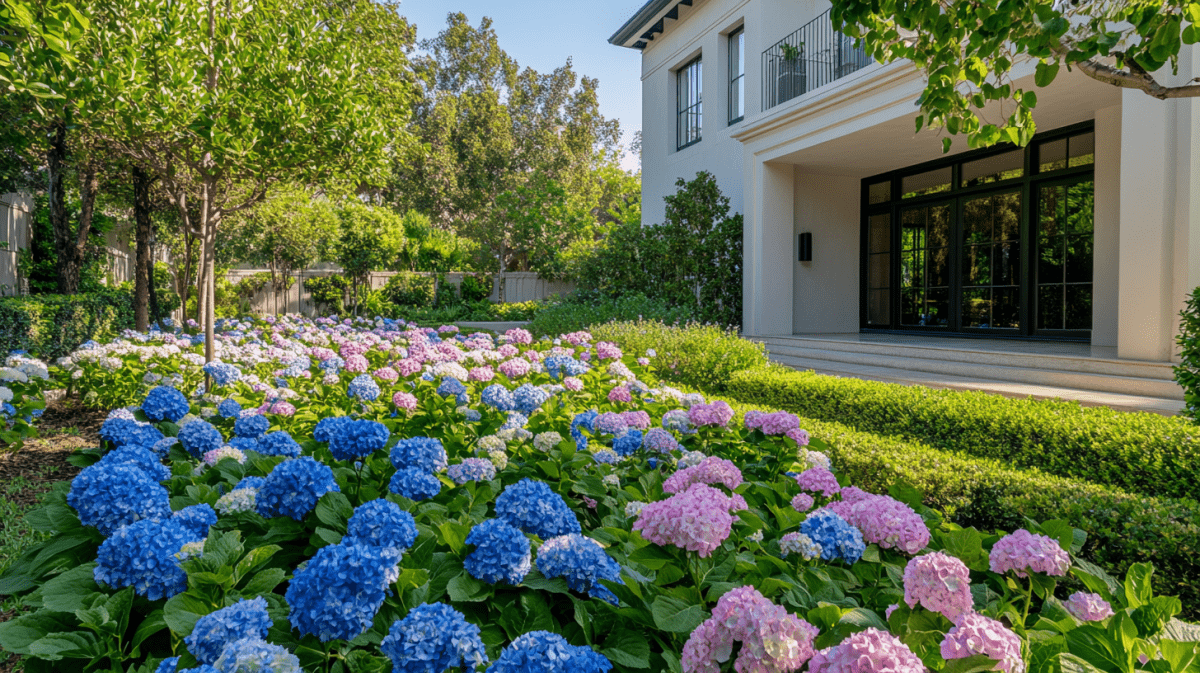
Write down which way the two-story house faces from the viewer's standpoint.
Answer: facing the viewer and to the left of the viewer

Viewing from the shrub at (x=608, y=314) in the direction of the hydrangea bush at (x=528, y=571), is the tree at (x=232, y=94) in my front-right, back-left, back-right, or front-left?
front-right

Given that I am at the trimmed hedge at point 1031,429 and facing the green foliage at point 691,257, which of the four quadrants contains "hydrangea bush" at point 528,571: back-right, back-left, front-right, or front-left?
back-left

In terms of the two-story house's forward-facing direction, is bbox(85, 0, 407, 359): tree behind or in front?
in front

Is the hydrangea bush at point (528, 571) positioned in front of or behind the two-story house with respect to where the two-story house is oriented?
in front

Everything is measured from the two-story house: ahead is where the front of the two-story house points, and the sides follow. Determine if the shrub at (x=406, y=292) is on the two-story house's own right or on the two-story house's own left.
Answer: on the two-story house's own right

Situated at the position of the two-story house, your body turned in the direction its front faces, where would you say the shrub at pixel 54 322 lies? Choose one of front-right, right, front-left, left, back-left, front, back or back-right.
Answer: front
